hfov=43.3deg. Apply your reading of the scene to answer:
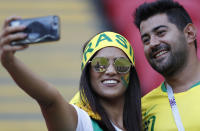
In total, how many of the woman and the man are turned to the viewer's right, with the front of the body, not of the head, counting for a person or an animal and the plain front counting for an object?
0

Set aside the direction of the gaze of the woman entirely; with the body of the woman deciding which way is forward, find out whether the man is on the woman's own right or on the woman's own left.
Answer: on the woman's own left

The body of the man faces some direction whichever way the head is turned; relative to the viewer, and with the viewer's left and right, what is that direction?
facing the viewer and to the left of the viewer

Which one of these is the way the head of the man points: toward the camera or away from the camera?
toward the camera

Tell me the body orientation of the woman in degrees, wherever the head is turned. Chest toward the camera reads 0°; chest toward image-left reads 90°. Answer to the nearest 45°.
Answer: approximately 0°
